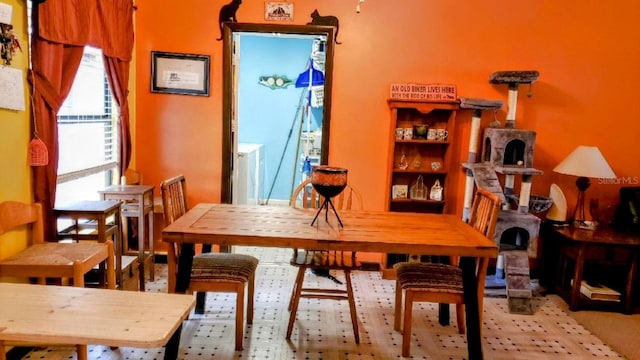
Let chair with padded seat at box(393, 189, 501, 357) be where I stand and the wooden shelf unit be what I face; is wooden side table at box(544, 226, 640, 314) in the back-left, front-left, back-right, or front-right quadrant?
front-right

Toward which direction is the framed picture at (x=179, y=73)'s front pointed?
toward the camera

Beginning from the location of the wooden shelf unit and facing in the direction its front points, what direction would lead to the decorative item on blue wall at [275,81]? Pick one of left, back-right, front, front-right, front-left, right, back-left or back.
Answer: back-right

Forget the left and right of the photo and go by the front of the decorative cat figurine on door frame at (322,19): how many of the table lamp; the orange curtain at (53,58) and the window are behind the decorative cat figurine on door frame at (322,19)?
1

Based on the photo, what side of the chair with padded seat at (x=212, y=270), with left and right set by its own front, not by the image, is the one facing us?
right

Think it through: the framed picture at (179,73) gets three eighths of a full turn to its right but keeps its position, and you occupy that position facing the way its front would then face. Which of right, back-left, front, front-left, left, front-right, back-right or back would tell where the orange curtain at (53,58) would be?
left

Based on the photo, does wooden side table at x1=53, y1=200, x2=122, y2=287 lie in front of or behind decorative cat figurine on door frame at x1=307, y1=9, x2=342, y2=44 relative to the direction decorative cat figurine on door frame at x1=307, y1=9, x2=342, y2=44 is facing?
in front

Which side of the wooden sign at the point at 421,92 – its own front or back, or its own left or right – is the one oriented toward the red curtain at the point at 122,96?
right

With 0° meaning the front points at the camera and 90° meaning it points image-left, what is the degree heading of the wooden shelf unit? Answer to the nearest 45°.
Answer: approximately 0°

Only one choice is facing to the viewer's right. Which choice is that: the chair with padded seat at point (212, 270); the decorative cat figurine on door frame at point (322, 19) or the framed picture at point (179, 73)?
the chair with padded seat

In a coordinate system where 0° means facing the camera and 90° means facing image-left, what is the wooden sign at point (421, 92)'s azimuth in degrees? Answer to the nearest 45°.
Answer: approximately 0°

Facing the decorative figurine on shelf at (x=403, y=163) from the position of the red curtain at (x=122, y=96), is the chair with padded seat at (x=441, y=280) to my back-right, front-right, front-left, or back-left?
front-right

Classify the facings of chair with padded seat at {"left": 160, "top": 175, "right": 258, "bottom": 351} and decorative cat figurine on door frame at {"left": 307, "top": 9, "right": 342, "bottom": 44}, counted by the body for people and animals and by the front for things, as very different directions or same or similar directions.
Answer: very different directions

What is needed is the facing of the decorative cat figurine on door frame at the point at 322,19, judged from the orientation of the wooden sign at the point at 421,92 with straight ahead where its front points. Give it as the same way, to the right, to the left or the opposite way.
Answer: to the right

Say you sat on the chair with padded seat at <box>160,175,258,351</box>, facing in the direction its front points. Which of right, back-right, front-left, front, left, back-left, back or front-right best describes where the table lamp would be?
front
